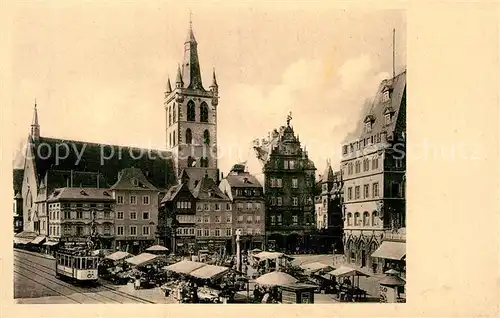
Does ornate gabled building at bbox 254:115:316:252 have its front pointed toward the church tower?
no

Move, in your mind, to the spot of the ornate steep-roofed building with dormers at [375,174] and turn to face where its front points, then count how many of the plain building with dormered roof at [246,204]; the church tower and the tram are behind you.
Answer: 0

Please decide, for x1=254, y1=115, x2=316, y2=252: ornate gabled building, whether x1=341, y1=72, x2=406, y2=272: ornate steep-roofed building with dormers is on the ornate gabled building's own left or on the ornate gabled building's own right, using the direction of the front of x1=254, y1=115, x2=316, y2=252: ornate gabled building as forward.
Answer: on the ornate gabled building's own left

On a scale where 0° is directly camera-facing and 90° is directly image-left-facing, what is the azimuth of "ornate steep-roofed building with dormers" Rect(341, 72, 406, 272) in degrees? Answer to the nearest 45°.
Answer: approximately 45°

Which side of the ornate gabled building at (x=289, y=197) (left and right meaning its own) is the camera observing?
front

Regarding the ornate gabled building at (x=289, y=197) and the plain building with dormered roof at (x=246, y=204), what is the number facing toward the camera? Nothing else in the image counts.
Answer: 2

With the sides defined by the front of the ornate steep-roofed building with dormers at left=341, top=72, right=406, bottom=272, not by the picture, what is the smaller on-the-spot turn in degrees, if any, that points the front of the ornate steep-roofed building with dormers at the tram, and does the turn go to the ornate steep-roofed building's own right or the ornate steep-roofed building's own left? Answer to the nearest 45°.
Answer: approximately 45° to the ornate steep-roofed building's own right

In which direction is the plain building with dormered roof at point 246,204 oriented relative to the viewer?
toward the camera

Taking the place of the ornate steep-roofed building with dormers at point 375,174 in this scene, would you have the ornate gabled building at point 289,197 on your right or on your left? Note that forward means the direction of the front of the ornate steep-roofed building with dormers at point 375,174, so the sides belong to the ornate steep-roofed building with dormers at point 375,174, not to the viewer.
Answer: on your right
